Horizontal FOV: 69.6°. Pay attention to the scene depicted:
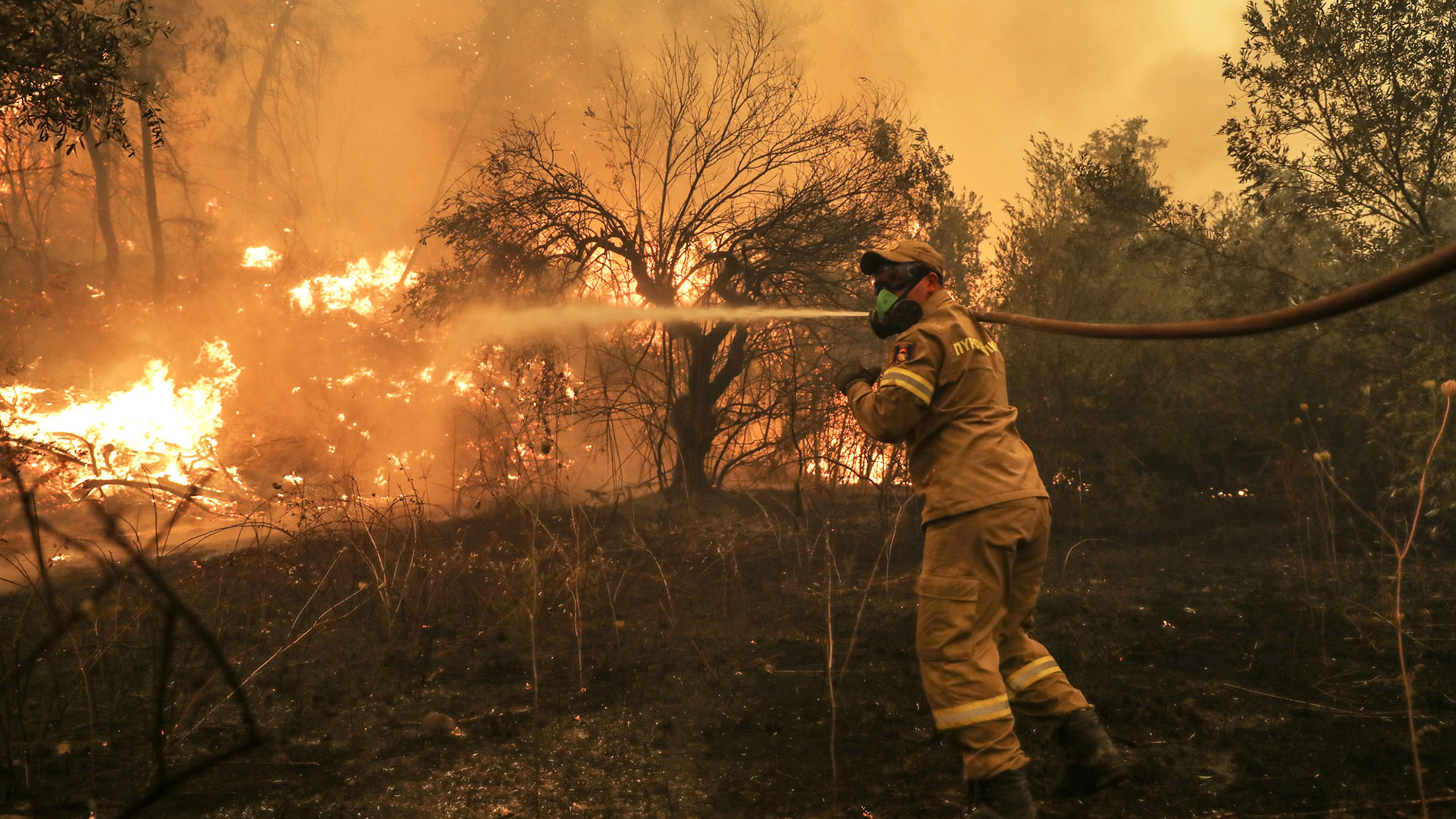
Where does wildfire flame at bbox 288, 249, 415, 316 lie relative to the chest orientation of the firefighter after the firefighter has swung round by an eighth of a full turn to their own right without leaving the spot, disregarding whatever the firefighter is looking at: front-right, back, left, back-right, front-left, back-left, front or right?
front-left

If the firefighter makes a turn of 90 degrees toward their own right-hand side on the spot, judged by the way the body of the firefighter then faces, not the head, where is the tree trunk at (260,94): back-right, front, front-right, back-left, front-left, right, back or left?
left

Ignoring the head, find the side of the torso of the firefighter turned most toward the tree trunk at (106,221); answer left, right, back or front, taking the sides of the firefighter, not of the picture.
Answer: front

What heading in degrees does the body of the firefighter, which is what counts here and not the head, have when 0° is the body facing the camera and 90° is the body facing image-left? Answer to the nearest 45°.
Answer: approximately 135°

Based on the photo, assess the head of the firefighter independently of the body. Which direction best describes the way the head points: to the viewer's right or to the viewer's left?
to the viewer's left

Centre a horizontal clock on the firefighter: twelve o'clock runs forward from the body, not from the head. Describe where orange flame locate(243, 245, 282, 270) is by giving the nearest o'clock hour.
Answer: The orange flame is roughly at 12 o'clock from the firefighter.

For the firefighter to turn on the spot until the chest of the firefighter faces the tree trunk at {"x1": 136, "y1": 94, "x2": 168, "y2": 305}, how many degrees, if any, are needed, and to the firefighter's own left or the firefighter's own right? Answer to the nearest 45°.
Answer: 0° — they already face it

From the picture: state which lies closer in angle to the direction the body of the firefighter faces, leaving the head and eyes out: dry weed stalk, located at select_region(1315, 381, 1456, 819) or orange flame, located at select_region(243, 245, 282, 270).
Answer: the orange flame

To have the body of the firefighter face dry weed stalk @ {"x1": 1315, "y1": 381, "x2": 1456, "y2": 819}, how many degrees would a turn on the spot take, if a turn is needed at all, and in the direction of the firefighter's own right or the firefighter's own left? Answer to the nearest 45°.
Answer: approximately 135° to the firefighter's own right

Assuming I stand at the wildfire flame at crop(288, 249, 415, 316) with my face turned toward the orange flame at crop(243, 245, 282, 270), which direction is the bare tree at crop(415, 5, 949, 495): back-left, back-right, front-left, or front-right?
back-left

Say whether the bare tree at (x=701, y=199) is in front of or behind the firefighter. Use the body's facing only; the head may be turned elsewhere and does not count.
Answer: in front
